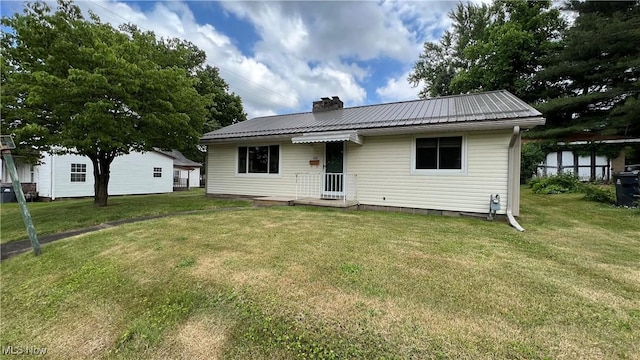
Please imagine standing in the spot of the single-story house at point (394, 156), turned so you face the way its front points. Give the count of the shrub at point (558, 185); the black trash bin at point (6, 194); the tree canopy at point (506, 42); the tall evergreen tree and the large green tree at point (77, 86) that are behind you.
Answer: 3

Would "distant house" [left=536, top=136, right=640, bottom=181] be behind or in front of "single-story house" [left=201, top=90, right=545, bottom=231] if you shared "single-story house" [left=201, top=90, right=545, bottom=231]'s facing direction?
behind

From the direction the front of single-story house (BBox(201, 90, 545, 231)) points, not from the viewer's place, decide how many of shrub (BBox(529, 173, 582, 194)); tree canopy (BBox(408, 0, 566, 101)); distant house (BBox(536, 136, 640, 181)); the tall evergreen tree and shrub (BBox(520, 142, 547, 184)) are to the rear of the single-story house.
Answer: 5

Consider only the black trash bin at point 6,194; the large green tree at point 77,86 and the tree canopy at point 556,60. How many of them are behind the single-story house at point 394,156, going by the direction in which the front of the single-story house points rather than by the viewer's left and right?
1

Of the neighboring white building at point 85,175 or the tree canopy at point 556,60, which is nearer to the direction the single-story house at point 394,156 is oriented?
the neighboring white building

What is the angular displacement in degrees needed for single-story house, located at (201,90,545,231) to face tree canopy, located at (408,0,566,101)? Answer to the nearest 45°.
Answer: approximately 180°

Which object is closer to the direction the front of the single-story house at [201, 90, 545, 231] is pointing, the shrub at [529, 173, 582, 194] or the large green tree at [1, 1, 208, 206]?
the large green tree

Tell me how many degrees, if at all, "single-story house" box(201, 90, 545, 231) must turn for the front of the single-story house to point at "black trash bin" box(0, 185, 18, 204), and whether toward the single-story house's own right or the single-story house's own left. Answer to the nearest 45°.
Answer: approximately 45° to the single-story house's own right

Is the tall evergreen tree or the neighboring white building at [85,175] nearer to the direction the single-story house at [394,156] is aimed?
the neighboring white building

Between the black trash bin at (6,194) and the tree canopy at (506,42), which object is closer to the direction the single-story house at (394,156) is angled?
the black trash bin

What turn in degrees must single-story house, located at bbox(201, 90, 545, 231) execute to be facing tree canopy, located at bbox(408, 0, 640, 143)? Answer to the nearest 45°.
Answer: approximately 180°

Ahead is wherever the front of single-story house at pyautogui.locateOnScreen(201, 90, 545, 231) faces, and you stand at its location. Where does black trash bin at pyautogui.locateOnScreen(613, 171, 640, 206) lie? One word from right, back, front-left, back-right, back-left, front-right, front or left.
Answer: back-left

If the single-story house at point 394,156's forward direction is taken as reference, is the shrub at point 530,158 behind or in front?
behind

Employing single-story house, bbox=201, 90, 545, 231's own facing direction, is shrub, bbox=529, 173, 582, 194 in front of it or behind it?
behind

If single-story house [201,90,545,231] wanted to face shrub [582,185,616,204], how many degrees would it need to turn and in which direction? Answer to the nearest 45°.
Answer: approximately 135° to its left

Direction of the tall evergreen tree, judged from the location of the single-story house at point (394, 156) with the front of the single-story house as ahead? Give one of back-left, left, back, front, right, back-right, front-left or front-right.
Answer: back

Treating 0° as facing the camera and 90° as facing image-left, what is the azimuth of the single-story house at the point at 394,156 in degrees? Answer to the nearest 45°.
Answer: approximately 45°

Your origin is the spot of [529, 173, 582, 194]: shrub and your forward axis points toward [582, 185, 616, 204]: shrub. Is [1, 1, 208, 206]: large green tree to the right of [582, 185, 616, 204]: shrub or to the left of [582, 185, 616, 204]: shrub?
right
